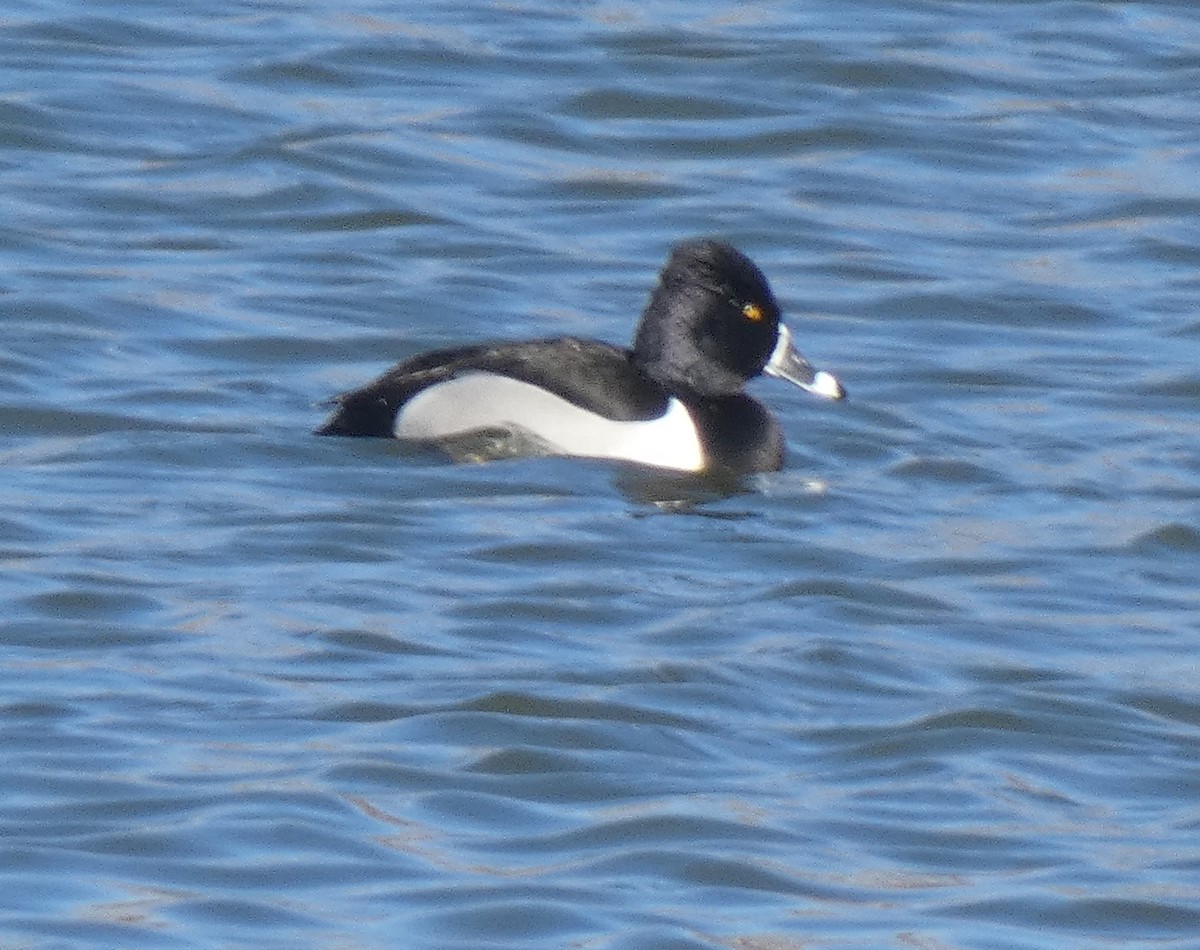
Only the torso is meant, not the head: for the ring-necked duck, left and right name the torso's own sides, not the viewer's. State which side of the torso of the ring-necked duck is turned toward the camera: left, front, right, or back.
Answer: right
